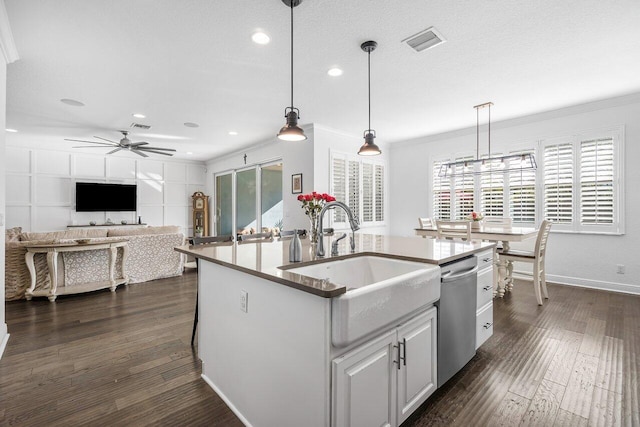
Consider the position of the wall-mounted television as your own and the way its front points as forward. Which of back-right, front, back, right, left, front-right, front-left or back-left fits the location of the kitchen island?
front

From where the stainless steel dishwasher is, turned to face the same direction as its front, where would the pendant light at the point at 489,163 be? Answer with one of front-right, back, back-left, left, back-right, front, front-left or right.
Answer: back-left

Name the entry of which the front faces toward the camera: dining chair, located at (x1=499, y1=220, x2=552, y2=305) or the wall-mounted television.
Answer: the wall-mounted television

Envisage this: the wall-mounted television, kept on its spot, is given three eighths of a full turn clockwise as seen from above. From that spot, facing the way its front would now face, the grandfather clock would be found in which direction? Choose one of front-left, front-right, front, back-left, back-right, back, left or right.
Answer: back-right

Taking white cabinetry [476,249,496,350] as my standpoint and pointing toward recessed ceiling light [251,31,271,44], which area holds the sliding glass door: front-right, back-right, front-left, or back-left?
front-right

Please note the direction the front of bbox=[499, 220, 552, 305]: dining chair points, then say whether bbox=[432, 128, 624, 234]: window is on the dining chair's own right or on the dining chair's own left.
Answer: on the dining chair's own right

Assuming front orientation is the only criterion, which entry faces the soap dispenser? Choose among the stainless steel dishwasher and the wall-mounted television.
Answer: the wall-mounted television

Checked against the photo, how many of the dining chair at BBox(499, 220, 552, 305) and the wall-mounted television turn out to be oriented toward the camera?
1

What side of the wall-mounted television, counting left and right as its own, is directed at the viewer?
front

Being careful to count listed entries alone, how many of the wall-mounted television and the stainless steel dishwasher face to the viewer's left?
0

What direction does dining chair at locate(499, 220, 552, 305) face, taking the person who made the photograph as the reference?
facing to the left of the viewer

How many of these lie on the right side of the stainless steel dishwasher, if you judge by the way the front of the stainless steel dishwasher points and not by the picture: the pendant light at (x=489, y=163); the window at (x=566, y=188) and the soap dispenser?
1

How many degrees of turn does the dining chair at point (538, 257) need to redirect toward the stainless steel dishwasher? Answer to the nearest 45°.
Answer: approximately 90° to its left

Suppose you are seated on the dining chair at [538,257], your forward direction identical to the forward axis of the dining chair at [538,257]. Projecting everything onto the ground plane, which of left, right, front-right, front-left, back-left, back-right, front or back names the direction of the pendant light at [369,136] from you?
front-left

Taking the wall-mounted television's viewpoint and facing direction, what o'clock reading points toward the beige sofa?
The beige sofa is roughly at 12 o'clock from the wall-mounted television.

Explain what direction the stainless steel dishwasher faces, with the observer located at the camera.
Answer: facing the viewer and to the right of the viewer
